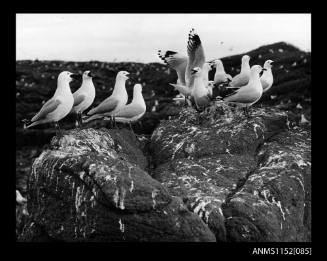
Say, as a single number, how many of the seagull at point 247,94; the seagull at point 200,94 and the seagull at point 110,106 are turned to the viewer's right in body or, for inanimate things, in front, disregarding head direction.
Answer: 2

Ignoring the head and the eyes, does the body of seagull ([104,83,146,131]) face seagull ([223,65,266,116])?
yes

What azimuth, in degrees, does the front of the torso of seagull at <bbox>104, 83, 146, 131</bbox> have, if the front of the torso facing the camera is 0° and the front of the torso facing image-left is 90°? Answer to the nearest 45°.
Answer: approximately 270°

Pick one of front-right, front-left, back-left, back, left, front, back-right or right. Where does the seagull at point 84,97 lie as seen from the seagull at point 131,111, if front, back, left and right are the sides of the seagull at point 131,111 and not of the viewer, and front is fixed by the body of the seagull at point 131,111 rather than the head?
back

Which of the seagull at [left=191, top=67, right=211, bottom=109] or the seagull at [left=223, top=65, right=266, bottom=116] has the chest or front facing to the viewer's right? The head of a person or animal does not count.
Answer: the seagull at [left=223, top=65, right=266, bottom=116]

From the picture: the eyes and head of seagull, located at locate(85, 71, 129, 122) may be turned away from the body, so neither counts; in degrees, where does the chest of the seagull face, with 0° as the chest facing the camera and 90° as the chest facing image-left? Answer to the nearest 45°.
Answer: approximately 270°

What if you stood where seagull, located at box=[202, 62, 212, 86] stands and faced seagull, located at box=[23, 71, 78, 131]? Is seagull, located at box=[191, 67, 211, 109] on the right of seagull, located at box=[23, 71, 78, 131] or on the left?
left

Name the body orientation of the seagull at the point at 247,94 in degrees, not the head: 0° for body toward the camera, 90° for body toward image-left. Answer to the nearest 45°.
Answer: approximately 270°

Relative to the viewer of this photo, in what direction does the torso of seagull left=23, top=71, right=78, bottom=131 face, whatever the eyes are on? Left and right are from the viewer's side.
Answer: facing to the right of the viewer

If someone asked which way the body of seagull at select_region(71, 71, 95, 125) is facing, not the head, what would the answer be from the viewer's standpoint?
to the viewer's right
